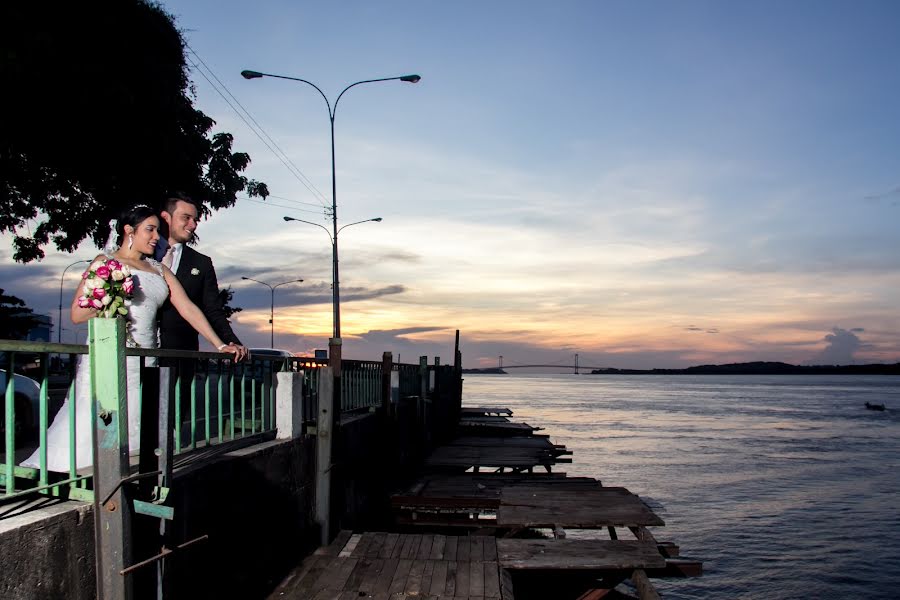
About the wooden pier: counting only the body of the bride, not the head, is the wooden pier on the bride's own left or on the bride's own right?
on the bride's own left

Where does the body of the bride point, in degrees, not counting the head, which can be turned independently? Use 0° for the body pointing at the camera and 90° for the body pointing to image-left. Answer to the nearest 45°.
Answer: approximately 315°

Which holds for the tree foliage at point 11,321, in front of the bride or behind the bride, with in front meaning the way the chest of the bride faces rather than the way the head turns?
behind
